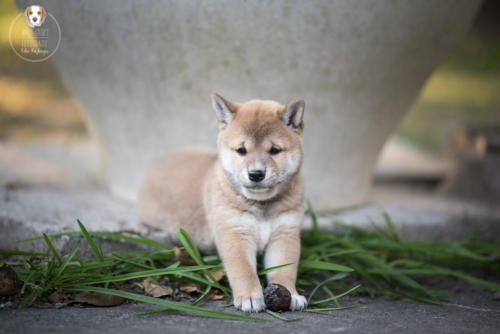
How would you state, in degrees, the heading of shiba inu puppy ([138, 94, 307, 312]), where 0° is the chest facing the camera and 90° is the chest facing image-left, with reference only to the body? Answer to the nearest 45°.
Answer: approximately 315°
